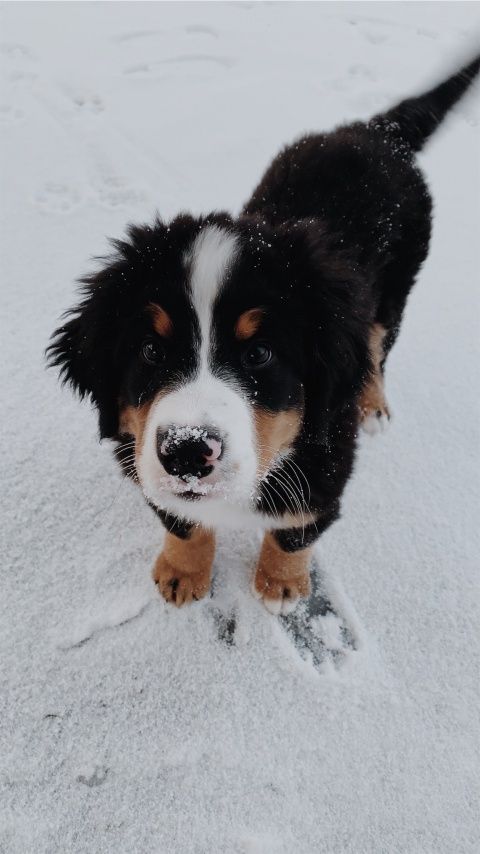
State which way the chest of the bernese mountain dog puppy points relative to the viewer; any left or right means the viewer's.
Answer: facing the viewer and to the left of the viewer
